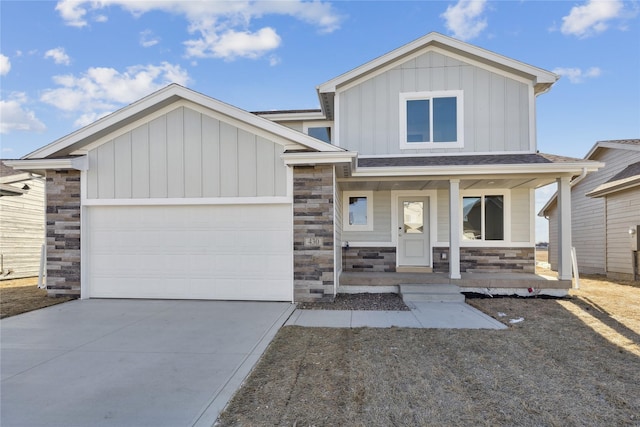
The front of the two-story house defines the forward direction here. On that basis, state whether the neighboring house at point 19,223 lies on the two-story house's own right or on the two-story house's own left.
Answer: on the two-story house's own right

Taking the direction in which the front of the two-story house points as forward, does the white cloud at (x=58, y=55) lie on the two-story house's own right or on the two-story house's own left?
on the two-story house's own right

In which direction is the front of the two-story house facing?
toward the camera

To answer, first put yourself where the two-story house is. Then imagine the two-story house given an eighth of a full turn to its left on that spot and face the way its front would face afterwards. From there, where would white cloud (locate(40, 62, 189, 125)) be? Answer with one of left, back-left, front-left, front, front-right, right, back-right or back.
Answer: back

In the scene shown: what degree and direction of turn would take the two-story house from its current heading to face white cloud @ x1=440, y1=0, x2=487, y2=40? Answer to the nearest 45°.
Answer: approximately 135° to its left

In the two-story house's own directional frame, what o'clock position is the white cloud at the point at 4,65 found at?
The white cloud is roughly at 4 o'clock from the two-story house.

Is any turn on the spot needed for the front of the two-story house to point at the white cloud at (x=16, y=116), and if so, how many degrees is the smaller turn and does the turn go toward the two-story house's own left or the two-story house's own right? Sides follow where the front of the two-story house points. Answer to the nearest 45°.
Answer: approximately 135° to the two-story house's own right

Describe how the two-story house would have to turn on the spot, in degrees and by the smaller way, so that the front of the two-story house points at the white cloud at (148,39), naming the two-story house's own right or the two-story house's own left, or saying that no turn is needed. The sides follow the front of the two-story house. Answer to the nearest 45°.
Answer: approximately 135° to the two-story house's own right

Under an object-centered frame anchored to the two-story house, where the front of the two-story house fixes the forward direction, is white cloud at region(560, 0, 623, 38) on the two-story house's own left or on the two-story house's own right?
on the two-story house's own left

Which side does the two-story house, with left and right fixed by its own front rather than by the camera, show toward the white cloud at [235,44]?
back
